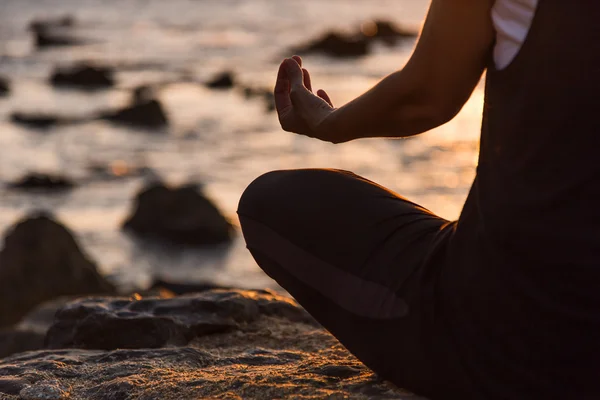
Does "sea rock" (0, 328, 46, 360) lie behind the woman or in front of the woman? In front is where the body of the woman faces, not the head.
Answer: in front

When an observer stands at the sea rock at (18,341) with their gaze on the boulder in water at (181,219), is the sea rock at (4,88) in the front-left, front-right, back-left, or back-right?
front-left

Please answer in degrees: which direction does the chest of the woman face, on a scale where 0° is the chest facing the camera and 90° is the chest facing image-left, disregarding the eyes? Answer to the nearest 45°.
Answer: approximately 135°

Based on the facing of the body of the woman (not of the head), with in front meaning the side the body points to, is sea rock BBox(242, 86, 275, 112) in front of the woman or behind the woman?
in front

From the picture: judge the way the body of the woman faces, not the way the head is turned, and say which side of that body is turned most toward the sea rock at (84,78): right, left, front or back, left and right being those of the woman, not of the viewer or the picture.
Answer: front

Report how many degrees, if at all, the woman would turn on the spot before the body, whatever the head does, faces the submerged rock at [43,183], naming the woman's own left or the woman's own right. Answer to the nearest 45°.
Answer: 0° — they already face it

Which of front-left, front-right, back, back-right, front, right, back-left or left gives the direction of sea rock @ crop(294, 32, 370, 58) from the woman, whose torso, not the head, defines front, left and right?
front-right

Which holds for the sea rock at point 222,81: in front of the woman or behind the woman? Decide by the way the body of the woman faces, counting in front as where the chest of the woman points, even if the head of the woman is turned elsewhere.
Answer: in front

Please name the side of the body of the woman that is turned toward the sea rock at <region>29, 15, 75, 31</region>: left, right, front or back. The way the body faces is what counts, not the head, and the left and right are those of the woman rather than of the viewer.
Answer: front

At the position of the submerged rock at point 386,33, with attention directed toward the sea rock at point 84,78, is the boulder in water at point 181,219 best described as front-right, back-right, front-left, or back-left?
front-left

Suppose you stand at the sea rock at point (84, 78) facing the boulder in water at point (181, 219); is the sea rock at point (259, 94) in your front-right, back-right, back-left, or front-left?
front-left

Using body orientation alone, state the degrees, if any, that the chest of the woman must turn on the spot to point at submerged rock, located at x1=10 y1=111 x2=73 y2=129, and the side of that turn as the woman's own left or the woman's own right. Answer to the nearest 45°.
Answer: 0° — they already face it
